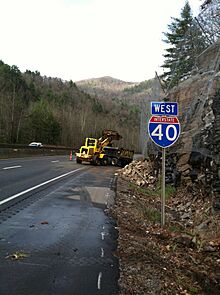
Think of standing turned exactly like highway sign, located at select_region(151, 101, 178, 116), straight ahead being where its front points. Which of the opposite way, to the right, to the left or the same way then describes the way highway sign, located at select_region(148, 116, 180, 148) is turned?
the same way

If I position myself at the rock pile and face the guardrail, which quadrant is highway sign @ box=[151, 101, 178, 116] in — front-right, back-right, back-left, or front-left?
back-left

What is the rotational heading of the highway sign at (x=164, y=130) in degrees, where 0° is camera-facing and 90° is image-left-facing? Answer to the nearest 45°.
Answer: approximately 0°

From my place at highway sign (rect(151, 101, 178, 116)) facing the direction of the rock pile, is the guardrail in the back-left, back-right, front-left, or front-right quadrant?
front-left

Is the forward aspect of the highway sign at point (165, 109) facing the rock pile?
no

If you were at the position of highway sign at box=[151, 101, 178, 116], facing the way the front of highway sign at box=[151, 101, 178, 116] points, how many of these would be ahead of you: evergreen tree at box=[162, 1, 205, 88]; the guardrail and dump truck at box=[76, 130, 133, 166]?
0

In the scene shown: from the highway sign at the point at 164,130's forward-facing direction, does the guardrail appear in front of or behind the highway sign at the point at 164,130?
behind

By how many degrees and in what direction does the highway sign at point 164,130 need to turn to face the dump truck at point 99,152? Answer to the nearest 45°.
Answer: approximately 180°

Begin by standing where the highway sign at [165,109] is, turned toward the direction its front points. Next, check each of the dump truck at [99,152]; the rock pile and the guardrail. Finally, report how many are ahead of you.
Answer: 0

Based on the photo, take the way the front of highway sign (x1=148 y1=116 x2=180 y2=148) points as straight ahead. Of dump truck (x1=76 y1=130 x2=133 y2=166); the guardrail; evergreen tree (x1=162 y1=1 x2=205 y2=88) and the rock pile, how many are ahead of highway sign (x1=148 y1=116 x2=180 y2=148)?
0

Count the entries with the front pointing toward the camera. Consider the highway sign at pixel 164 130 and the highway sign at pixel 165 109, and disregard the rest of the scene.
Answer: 2

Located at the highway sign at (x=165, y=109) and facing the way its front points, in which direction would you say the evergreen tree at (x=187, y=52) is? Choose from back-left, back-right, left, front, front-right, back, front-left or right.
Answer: back

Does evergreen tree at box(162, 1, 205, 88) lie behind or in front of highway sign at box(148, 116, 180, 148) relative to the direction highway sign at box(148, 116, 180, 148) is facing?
behind

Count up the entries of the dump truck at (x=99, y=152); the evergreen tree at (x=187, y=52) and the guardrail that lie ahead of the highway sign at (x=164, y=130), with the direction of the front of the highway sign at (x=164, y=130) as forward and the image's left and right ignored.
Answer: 0

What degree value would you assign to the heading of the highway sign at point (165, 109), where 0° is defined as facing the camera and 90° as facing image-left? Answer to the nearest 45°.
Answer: approximately 0°

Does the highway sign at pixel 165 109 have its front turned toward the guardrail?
no
